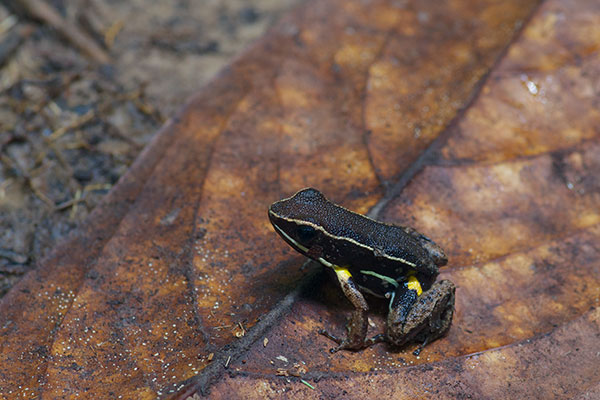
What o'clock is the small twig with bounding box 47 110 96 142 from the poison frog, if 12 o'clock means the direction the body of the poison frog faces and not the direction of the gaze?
The small twig is roughly at 2 o'clock from the poison frog.

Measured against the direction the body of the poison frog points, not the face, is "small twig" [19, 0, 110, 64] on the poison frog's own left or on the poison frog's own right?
on the poison frog's own right

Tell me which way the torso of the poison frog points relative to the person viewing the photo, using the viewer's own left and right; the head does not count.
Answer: facing to the left of the viewer
